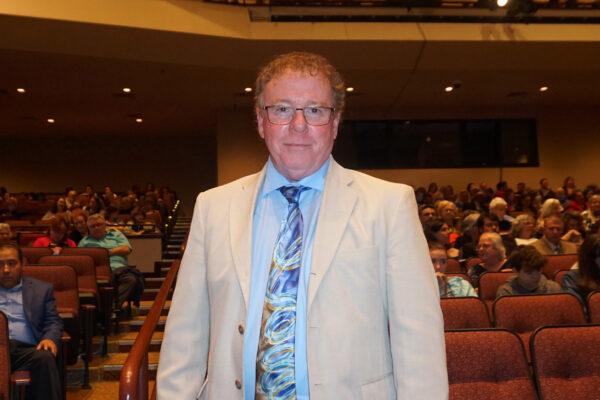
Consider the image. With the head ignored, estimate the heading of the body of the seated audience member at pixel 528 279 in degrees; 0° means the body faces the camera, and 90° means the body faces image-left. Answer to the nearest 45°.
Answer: approximately 0°

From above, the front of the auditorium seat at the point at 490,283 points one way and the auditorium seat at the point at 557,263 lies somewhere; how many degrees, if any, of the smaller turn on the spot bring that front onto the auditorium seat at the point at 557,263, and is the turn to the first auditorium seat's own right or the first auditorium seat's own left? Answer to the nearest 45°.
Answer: approximately 135° to the first auditorium seat's own left

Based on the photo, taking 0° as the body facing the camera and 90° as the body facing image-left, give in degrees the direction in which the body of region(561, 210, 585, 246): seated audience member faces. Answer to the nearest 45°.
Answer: approximately 45°

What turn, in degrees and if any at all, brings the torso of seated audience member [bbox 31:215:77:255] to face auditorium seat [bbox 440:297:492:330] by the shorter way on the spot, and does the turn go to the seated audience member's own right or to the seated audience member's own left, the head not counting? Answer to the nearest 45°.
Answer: approximately 45° to the seated audience member's own left

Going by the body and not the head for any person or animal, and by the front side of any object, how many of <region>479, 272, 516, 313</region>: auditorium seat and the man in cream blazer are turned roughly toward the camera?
2

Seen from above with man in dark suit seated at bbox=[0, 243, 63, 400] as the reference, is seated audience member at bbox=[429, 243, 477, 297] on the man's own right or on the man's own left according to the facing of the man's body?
on the man's own left

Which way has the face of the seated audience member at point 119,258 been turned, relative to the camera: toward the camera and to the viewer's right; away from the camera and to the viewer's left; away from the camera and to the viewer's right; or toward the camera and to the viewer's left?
toward the camera and to the viewer's right

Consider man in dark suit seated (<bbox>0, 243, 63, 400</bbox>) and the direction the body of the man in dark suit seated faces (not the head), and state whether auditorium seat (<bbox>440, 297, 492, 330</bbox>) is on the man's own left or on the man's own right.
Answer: on the man's own left

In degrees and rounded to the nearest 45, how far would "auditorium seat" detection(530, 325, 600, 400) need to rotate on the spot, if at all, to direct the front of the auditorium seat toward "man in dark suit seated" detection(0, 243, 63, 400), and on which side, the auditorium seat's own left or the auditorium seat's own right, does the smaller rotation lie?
approximately 90° to the auditorium seat's own right
